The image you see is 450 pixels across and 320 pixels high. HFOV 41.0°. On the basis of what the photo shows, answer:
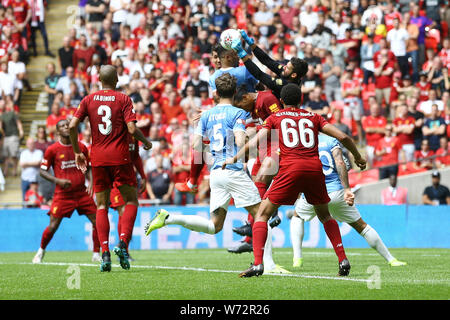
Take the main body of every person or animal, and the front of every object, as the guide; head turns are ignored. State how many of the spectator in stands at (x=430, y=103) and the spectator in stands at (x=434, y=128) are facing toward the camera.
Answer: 2

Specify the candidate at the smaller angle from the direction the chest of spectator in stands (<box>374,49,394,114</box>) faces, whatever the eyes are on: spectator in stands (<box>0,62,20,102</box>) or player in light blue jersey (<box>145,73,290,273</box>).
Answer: the player in light blue jersey

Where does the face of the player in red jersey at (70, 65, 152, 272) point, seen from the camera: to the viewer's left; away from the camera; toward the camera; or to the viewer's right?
away from the camera

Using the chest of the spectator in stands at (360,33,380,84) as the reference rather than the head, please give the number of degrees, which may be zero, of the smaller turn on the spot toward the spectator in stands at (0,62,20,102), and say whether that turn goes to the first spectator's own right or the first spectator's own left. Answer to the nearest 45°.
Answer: approximately 90° to the first spectator's own right

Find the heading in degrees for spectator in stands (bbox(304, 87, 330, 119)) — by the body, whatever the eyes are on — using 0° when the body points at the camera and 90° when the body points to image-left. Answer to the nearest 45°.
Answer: approximately 0°

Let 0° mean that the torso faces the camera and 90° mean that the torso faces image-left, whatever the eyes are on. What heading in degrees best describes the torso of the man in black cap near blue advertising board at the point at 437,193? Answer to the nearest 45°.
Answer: approximately 0°

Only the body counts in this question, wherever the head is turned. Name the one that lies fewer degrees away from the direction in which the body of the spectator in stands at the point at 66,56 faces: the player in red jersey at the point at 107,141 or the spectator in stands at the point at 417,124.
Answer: the player in red jersey

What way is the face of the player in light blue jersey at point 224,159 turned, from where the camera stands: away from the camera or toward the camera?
away from the camera

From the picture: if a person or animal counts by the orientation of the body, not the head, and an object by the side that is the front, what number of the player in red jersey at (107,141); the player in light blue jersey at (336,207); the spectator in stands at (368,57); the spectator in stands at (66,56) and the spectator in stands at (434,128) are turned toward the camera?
3
